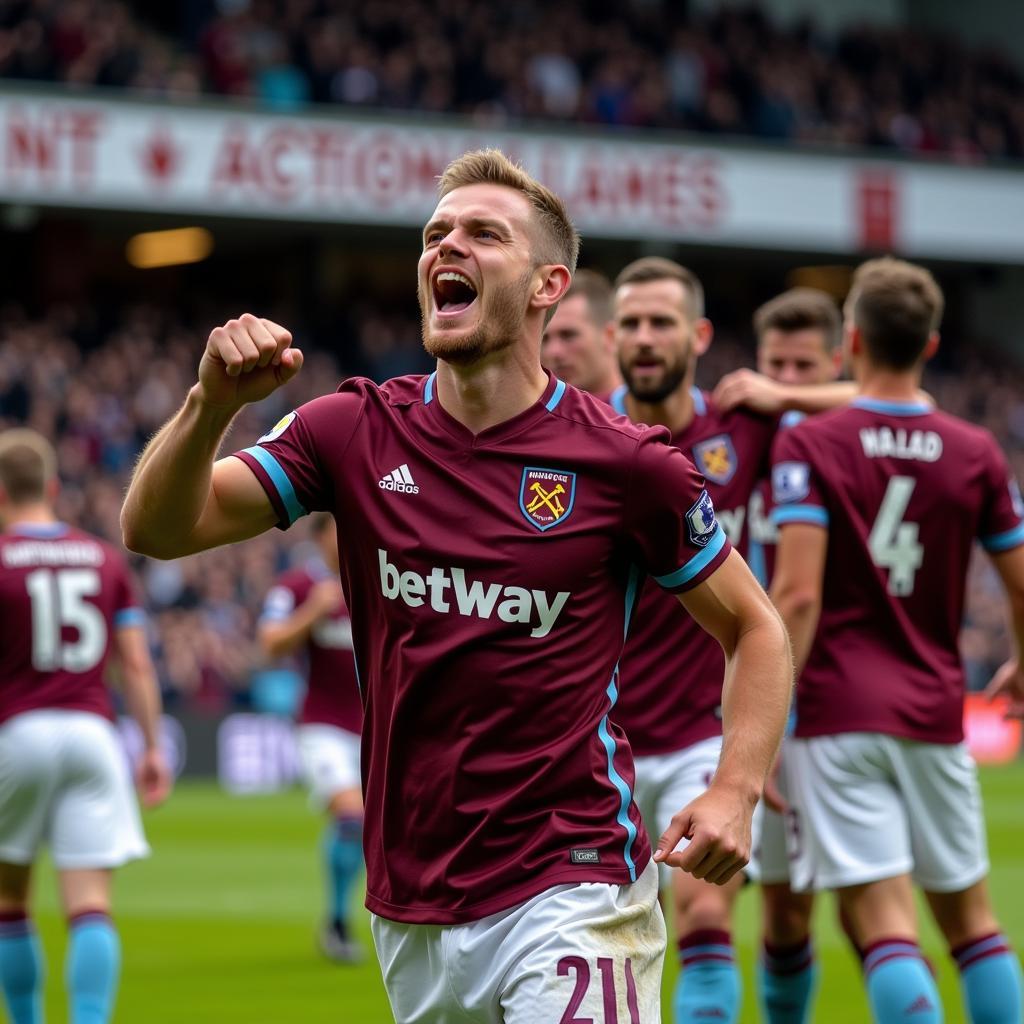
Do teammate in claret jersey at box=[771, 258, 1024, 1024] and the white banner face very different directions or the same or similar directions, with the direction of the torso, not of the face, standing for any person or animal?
very different directions

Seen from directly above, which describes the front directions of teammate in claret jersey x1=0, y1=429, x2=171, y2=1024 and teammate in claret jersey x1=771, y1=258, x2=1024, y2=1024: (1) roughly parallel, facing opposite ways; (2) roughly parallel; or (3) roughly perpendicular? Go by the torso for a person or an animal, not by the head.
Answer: roughly parallel

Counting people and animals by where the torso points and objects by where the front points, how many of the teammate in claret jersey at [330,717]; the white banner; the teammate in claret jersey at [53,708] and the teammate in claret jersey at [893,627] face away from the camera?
2

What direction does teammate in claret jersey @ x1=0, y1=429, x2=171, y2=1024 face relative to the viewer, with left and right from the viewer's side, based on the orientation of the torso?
facing away from the viewer

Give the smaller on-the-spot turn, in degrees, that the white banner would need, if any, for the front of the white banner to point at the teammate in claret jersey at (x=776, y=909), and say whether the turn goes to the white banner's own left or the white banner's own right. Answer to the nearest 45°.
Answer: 0° — it already faces them

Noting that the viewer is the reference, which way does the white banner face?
facing the viewer

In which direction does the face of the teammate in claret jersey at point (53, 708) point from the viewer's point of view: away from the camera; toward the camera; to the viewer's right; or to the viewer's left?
away from the camera

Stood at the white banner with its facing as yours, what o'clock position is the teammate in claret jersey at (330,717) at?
The teammate in claret jersey is roughly at 12 o'clock from the white banner.

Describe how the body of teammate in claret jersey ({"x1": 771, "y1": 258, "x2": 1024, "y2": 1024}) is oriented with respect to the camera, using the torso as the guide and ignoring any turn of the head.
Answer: away from the camera

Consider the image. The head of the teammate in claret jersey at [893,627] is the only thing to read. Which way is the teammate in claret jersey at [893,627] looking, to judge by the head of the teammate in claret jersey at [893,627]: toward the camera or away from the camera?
away from the camera

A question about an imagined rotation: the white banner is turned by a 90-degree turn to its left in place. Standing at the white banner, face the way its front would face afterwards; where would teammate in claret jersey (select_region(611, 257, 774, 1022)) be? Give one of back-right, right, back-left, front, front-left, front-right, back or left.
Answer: right

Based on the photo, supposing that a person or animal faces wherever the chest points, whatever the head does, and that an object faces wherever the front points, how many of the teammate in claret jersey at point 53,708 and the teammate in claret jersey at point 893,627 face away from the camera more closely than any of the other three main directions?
2

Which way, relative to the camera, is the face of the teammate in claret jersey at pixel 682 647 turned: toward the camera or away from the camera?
toward the camera

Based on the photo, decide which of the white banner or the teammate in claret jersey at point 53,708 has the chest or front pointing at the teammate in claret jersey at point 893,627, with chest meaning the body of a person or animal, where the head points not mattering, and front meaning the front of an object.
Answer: the white banner

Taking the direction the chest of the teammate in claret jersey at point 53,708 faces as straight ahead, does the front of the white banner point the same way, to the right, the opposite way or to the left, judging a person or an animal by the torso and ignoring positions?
the opposite way
